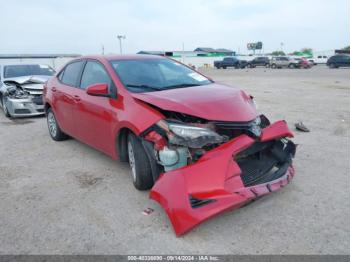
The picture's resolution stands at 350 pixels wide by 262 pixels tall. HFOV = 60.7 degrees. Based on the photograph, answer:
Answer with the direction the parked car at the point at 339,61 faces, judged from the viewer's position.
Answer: facing to the left of the viewer

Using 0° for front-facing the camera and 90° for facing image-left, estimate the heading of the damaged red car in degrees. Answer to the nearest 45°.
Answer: approximately 315°

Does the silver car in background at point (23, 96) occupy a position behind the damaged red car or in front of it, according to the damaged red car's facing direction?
behind

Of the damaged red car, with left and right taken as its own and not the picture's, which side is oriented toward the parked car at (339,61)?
left

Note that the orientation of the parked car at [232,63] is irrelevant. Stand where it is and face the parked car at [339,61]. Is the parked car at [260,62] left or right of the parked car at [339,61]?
left

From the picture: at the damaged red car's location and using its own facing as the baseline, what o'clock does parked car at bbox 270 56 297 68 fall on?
The parked car is roughly at 8 o'clock from the damaged red car.
